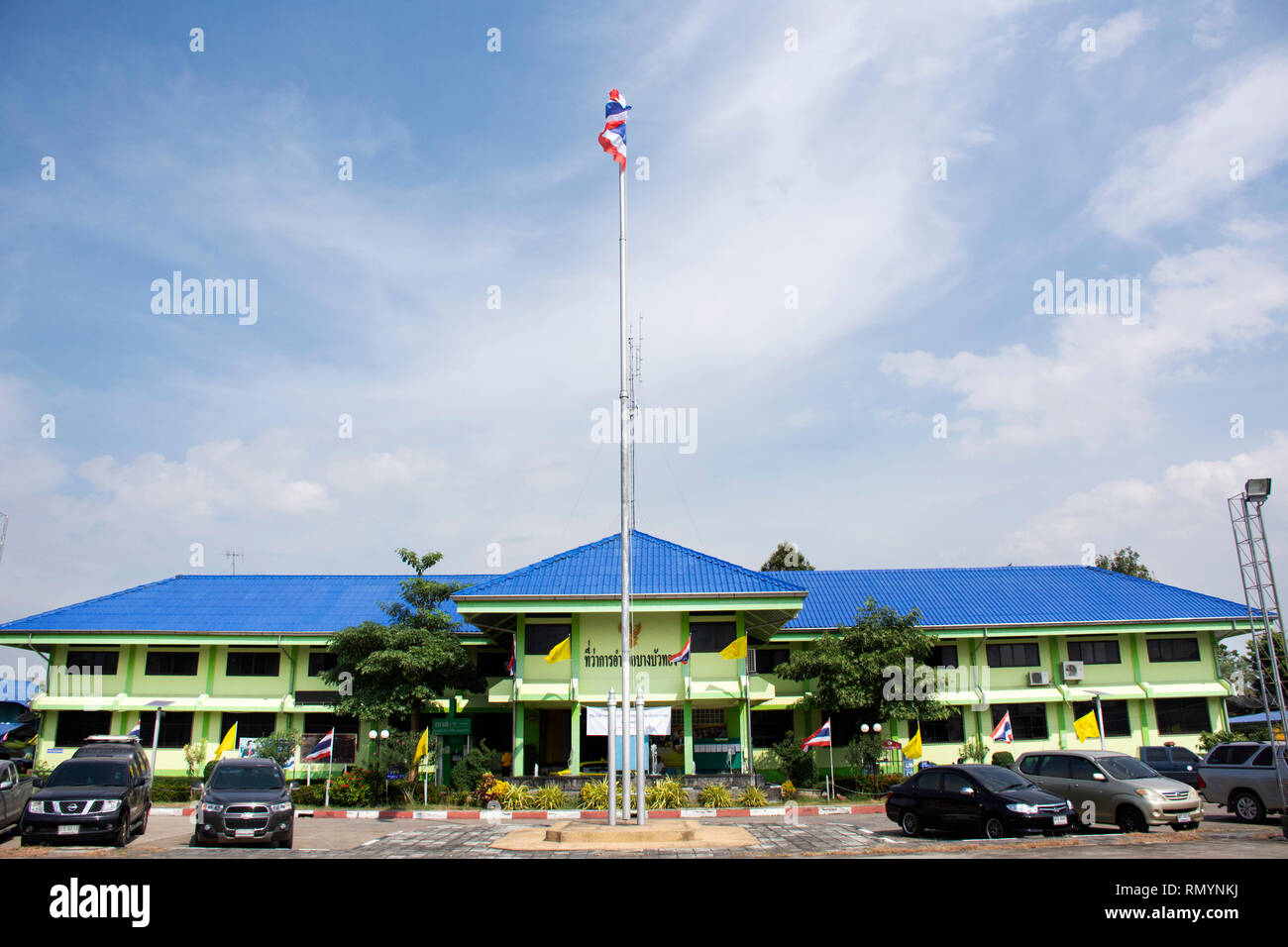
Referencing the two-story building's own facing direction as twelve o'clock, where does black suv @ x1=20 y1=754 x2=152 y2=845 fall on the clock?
The black suv is roughly at 1 o'clock from the two-story building.

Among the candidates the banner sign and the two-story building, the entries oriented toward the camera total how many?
2

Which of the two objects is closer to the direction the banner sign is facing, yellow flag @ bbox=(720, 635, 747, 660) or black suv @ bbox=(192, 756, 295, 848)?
the black suv

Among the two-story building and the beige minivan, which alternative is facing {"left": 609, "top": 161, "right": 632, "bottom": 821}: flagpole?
the two-story building

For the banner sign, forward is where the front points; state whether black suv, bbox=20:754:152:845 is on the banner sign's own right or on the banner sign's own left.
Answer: on the banner sign's own right

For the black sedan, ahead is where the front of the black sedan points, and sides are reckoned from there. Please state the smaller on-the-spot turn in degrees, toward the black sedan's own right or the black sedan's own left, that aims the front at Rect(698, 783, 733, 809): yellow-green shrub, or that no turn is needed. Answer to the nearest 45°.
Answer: approximately 180°

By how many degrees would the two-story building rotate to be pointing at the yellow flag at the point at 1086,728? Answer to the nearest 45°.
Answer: approximately 90° to its left

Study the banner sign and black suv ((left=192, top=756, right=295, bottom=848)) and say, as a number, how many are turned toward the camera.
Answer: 2

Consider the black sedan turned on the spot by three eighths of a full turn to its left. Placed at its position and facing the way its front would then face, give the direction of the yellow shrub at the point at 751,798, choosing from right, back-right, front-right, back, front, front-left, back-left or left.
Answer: front-left

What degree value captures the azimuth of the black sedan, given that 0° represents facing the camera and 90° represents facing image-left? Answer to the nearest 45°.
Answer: approximately 315°

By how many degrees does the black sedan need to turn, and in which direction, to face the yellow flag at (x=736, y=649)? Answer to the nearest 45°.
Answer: approximately 180°
